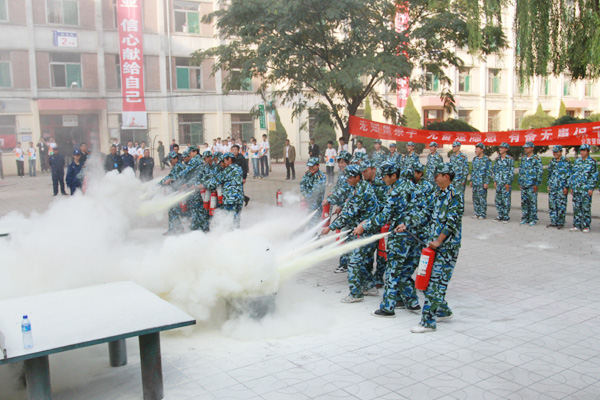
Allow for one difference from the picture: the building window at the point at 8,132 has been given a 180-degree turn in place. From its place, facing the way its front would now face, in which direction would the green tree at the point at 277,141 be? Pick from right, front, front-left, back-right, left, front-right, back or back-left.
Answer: right

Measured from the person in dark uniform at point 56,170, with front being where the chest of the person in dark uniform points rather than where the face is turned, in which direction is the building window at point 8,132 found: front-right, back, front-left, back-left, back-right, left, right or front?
back

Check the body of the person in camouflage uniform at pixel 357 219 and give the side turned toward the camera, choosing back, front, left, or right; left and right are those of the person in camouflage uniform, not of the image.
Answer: left

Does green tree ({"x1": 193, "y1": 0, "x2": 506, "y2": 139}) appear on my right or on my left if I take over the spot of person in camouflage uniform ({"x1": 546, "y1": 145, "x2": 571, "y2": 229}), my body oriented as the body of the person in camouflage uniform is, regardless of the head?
on my right

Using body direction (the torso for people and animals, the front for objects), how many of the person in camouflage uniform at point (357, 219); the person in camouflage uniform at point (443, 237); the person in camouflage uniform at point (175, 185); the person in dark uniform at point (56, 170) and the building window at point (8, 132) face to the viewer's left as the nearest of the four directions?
3

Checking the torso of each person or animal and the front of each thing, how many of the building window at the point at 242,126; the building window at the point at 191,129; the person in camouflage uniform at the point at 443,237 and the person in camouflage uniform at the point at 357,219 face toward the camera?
2

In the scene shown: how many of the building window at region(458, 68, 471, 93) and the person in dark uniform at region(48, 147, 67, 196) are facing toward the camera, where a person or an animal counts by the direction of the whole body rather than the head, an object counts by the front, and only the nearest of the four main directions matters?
2

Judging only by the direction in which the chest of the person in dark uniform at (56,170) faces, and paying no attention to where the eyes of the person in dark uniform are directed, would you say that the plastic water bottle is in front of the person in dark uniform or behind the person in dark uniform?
in front

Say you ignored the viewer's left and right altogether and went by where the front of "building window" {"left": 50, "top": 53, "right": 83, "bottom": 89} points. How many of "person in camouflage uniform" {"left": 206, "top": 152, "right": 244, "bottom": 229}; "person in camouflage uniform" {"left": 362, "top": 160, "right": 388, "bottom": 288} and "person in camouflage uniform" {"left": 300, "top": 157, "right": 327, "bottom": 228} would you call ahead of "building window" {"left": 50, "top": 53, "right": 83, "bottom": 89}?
3

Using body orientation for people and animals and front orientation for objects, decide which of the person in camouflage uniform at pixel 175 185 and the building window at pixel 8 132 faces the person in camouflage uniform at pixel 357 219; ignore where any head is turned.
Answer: the building window

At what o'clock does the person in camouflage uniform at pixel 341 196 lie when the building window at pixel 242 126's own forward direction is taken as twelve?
The person in camouflage uniform is roughly at 12 o'clock from the building window.

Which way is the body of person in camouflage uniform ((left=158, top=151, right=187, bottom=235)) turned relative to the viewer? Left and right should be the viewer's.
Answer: facing to the left of the viewer
